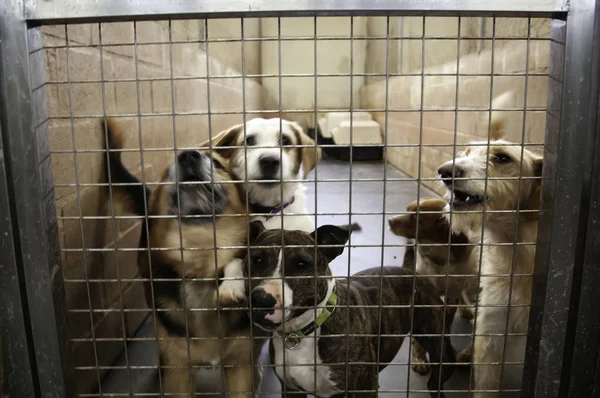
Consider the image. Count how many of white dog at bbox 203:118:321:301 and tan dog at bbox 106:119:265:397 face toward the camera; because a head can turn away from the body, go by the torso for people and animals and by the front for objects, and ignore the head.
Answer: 2

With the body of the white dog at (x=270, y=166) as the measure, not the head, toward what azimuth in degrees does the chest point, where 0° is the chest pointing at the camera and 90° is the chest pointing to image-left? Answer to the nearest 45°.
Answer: approximately 0°

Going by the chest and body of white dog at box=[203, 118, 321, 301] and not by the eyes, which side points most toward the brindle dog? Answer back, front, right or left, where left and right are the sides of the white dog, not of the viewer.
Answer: front
